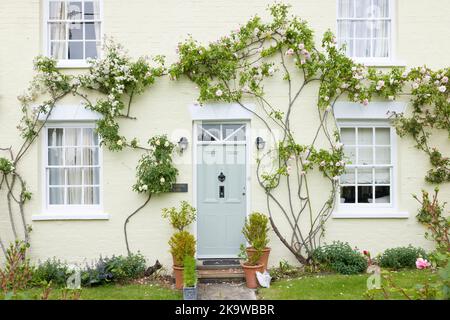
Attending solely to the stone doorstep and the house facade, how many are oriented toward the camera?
2

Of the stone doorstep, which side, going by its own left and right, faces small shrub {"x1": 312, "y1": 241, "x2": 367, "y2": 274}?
left

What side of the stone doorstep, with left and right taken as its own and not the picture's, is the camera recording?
front

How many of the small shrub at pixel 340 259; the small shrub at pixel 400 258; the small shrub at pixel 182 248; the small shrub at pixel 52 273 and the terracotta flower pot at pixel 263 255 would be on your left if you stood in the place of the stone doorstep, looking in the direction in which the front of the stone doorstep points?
3

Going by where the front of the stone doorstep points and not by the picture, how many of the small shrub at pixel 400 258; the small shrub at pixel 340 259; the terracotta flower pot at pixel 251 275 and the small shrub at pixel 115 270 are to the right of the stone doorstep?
1

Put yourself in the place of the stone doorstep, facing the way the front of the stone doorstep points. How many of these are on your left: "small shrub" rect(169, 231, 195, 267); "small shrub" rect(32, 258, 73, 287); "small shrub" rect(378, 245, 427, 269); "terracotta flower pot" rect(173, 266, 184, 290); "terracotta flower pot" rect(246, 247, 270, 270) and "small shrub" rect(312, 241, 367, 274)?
3

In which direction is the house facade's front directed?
toward the camera

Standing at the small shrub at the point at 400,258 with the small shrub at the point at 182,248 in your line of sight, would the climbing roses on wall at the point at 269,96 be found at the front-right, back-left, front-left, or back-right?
front-right

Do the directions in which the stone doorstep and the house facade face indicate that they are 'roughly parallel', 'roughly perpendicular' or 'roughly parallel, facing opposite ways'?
roughly parallel

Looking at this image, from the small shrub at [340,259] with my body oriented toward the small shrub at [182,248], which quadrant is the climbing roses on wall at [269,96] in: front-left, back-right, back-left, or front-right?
front-right

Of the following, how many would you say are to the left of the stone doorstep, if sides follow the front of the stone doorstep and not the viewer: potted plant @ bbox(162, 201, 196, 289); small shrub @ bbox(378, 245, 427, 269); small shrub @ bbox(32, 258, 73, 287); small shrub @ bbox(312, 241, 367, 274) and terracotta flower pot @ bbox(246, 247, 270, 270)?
3

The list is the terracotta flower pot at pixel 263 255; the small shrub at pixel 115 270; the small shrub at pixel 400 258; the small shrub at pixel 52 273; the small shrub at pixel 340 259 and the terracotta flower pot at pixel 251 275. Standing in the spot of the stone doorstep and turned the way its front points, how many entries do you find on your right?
2
